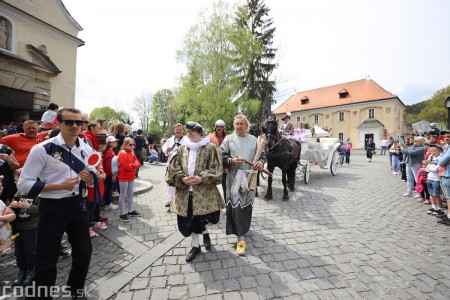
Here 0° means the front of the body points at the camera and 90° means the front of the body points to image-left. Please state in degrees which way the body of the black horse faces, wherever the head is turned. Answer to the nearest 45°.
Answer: approximately 45°

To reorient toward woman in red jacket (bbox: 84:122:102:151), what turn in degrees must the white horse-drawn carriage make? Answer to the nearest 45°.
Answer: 0° — it already faces them

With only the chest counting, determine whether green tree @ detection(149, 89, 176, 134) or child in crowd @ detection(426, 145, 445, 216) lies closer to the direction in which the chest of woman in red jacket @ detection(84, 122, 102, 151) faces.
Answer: the child in crowd

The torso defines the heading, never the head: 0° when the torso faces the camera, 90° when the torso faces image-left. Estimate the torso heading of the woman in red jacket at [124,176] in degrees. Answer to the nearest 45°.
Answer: approximately 315°

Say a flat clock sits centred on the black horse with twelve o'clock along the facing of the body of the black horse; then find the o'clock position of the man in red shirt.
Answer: The man in red shirt is roughly at 12 o'clock from the black horse.

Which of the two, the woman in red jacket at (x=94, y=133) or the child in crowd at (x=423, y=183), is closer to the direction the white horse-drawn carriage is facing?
the woman in red jacket

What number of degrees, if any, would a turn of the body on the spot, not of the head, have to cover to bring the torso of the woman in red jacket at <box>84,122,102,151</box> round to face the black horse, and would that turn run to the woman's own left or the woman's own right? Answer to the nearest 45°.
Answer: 0° — they already face it

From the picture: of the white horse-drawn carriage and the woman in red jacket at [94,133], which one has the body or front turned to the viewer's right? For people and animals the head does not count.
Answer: the woman in red jacket
